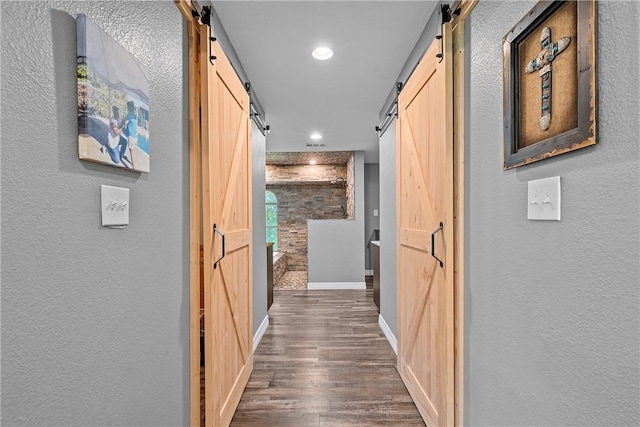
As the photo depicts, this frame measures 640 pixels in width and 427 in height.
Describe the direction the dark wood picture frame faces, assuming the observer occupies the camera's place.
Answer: facing the viewer and to the left of the viewer

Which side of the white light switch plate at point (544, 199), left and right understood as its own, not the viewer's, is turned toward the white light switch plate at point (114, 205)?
front

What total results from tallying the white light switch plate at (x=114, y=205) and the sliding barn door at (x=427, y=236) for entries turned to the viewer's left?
1

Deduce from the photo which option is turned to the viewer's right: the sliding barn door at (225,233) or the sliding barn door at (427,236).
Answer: the sliding barn door at (225,233)

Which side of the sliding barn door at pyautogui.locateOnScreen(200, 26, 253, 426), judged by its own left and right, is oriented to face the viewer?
right

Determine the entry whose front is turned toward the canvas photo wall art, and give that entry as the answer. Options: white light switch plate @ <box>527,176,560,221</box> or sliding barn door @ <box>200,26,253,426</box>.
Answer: the white light switch plate

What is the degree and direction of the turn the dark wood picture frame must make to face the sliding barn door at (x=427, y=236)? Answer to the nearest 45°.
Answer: approximately 90° to its right

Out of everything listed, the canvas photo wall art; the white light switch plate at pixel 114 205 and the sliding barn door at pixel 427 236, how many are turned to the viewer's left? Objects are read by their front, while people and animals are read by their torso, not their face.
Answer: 1

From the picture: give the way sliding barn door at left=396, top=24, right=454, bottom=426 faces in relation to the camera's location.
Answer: facing to the left of the viewer

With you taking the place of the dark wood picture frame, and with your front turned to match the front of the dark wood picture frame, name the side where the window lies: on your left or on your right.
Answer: on your right

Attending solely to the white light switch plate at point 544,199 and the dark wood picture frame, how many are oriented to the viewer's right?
0

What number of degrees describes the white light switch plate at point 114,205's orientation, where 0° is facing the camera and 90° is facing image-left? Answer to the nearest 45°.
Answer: approximately 315°

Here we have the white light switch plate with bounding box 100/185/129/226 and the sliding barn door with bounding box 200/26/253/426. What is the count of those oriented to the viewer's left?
0

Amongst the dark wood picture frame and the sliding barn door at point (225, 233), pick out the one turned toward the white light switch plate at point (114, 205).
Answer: the dark wood picture frame
